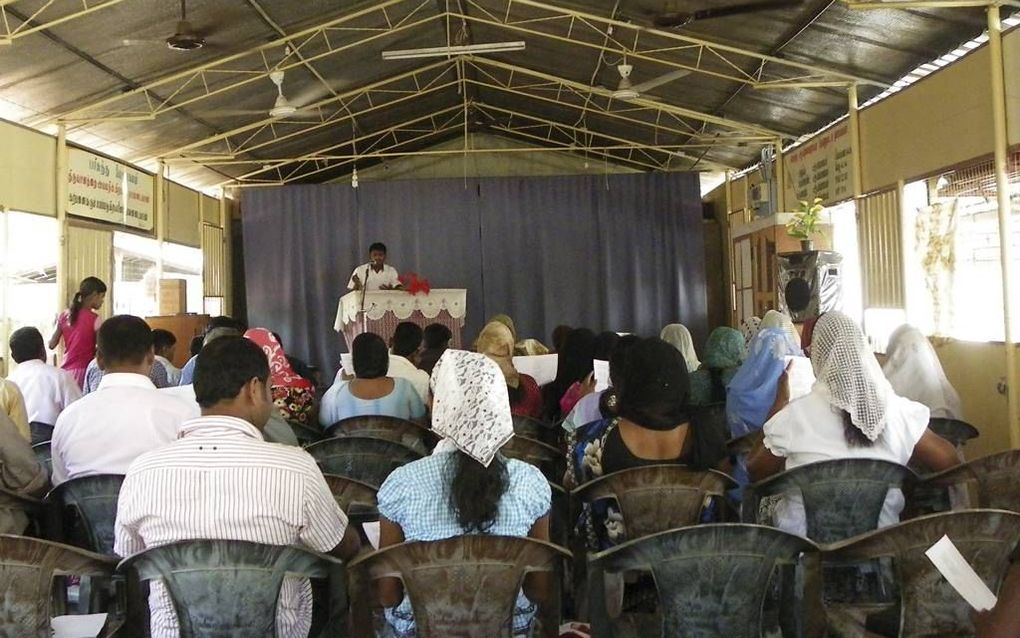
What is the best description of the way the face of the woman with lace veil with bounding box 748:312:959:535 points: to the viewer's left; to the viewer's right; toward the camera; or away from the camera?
away from the camera

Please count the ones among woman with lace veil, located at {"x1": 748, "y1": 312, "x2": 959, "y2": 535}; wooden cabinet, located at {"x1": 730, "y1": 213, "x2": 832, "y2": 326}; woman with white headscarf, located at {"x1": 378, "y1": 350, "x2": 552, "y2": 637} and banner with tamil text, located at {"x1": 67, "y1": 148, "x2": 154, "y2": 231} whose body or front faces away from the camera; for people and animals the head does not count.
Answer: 2

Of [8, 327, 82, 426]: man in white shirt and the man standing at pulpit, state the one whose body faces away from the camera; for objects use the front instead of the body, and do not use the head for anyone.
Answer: the man in white shirt

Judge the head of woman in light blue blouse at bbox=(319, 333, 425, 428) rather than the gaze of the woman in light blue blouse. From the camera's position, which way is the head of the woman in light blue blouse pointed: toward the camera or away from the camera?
away from the camera

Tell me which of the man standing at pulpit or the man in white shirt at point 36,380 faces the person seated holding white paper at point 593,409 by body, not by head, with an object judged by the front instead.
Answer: the man standing at pulpit

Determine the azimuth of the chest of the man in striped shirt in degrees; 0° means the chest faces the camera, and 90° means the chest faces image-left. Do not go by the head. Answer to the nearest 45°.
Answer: approximately 180°

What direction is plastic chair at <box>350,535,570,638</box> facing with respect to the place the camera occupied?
facing away from the viewer

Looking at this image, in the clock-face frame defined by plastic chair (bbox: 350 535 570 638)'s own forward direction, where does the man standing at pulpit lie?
The man standing at pulpit is roughly at 12 o'clock from the plastic chair.

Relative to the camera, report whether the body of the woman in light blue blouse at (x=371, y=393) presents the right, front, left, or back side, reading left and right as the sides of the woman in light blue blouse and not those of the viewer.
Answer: back

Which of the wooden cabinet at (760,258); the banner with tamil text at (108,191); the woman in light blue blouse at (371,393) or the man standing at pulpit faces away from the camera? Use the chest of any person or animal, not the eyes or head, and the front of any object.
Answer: the woman in light blue blouse

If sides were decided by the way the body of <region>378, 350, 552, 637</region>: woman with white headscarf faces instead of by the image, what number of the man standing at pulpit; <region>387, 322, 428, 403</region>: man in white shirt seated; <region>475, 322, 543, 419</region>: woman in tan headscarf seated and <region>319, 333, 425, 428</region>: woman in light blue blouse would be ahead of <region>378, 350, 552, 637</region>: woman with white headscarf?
4

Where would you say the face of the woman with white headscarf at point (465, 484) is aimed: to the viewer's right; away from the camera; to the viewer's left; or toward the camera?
away from the camera

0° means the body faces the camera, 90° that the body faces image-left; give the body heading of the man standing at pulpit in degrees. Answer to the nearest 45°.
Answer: approximately 0°

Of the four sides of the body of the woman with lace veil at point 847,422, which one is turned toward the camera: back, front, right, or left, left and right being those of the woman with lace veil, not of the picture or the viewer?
back

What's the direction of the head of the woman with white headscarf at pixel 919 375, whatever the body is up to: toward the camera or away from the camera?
away from the camera

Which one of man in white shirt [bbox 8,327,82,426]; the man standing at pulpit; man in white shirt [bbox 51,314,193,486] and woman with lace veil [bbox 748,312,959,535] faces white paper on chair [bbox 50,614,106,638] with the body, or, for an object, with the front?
the man standing at pulpit

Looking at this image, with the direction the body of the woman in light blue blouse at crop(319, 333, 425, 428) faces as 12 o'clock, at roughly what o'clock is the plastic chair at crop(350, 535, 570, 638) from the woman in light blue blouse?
The plastic chair is roughly at 6 o'clock from the woman in light blue blouse.

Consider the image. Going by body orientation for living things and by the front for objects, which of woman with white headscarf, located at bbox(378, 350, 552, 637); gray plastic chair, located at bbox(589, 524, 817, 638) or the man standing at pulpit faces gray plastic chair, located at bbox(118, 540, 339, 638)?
the man standing at pulpit
